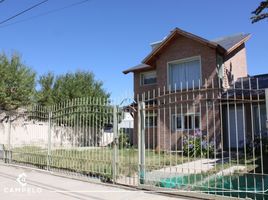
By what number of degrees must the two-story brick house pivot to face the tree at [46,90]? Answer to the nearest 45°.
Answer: approximately 135° to its right

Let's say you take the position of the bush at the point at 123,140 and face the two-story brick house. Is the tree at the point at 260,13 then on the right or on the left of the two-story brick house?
right

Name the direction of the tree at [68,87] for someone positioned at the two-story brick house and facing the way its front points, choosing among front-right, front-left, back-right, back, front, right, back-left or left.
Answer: back-right

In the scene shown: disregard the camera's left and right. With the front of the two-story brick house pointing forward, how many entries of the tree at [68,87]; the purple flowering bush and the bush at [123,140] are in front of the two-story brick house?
1

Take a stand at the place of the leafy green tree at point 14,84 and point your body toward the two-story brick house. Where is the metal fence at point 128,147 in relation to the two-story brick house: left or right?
right

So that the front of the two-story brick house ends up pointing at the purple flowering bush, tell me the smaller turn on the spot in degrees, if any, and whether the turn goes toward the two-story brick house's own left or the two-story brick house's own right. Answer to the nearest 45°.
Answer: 0° — it already faces it

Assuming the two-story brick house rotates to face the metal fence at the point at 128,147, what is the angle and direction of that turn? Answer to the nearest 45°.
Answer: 0° — it already faces it

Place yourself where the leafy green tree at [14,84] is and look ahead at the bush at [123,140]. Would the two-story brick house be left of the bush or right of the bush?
left

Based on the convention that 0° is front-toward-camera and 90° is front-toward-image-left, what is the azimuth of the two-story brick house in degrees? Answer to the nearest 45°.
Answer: approximately 0°

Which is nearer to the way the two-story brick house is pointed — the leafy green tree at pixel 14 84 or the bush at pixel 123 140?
the bush
